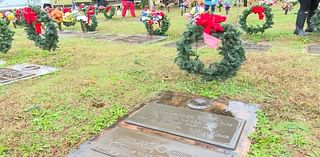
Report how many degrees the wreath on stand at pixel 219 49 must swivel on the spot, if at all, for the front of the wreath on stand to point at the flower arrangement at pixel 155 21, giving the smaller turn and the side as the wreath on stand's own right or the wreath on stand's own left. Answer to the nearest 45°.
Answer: approximately 180°

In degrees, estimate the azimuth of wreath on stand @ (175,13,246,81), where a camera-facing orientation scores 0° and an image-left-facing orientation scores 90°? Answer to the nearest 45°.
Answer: approximately 0°

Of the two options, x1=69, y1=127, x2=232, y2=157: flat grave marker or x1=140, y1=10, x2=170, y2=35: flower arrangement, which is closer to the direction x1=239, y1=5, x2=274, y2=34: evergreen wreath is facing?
the flat grave marker

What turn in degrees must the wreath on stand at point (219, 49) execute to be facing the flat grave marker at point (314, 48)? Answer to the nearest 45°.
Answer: approximately 135° to its left

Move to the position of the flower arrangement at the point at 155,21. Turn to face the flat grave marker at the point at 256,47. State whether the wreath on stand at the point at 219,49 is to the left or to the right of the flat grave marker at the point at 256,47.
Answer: right

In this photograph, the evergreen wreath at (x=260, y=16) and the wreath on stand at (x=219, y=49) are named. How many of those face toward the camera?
2

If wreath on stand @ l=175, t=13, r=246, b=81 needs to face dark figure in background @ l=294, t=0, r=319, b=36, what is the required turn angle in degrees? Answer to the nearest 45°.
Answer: approximately 135° to its left

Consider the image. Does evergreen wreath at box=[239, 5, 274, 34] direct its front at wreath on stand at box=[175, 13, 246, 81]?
yes

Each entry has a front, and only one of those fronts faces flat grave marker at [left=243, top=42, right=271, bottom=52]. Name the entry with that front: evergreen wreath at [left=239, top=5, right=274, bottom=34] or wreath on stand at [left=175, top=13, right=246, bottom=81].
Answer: the evergreen wreath

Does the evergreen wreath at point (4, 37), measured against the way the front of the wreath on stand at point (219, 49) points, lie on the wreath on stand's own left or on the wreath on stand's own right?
on the wreath on stand's own right
